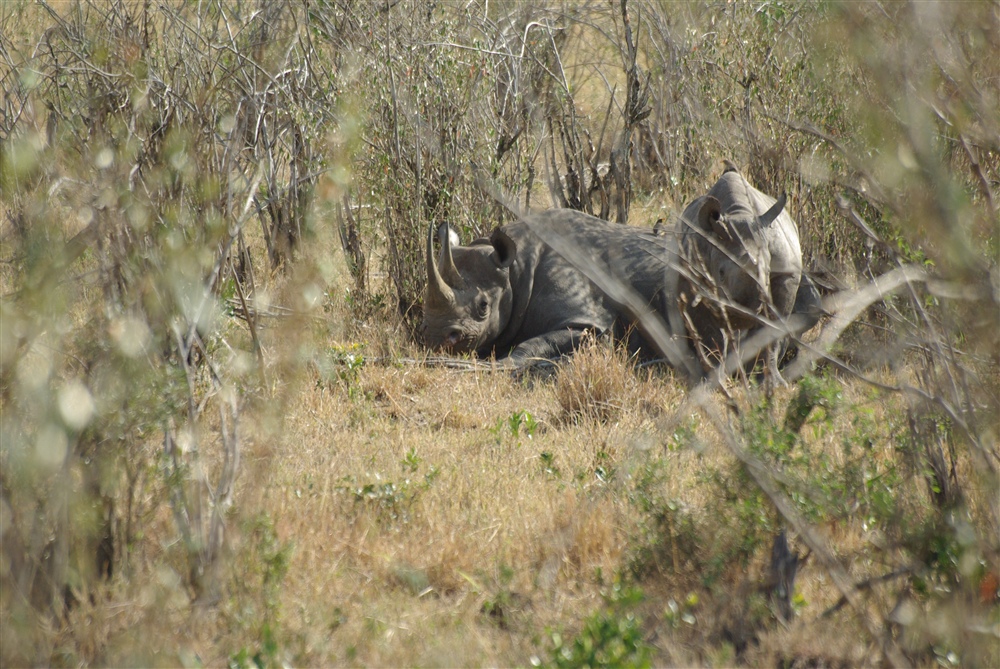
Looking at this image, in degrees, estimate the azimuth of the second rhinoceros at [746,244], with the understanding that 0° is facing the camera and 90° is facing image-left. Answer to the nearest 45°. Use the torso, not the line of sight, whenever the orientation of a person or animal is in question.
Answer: approximately 0°
